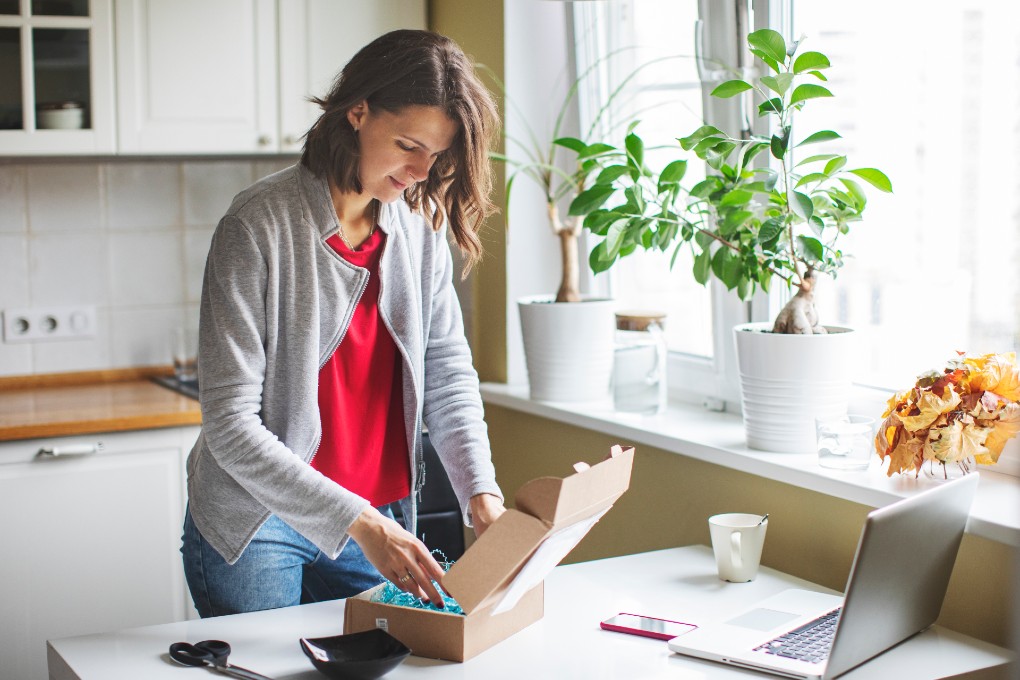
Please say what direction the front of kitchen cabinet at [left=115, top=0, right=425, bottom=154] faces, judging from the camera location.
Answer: facing the viewer

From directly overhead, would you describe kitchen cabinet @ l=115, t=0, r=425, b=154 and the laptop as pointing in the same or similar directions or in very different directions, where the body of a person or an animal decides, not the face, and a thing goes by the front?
very different directions

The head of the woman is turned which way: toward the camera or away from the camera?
toward the camera

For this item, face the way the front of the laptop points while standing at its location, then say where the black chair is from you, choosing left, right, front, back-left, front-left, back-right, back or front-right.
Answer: front

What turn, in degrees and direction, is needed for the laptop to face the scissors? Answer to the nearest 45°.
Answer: approximately 45° to its left

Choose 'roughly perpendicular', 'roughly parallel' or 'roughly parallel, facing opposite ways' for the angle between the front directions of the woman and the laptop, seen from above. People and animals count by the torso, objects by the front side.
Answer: roughly parallel, facing opposite ways

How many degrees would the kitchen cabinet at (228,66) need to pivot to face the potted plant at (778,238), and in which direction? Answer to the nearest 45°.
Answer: approximately 45° to its left

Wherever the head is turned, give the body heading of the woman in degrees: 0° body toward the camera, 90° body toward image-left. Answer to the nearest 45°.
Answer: approximately 315°

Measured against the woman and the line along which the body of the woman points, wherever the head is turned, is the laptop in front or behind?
in front

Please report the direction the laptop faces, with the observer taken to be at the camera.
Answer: facing away from the viewer and to the left of the viewer

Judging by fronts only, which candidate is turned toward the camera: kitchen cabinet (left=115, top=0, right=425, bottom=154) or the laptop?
the kitchen cabinet

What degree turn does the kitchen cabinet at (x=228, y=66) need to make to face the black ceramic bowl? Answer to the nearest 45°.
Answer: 0° — it already faces it

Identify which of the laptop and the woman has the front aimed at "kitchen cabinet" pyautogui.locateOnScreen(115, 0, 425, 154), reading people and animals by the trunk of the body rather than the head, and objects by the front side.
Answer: the laptop

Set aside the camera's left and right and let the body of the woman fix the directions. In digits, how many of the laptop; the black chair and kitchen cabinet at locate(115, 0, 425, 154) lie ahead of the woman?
1

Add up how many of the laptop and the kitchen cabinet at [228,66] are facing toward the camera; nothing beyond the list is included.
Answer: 1

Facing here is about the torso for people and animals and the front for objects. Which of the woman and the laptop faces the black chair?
the laptop

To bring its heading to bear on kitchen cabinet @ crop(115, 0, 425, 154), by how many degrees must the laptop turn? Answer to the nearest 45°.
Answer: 0° — it already faces it

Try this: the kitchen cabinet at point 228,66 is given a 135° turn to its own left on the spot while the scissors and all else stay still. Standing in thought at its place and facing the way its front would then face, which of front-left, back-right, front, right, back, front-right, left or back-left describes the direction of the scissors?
back-right
